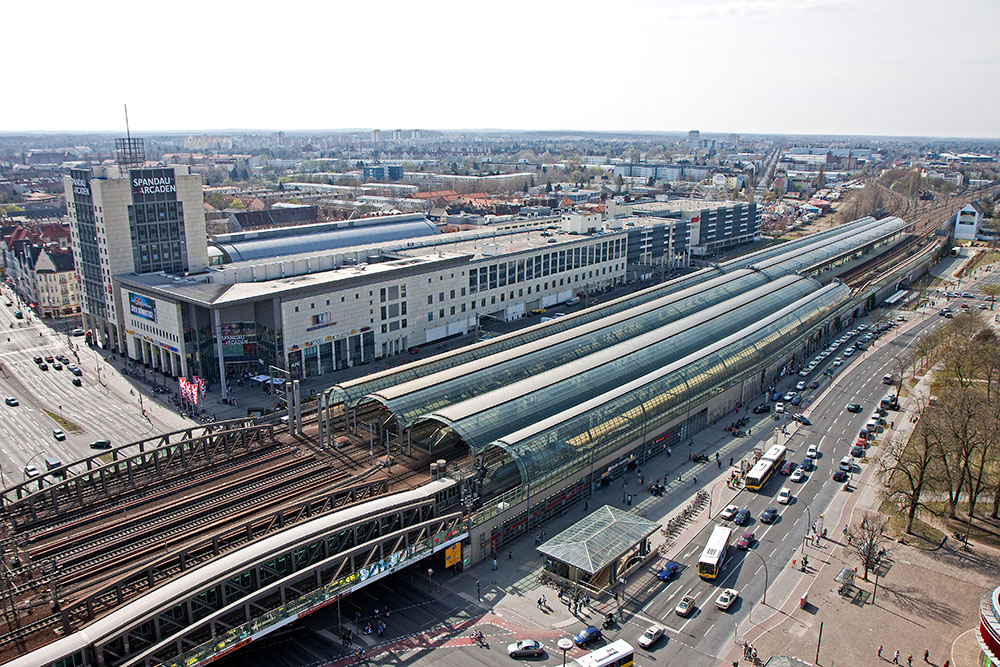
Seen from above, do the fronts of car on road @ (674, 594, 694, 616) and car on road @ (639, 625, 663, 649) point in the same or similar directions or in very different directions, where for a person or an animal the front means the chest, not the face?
same or similar directions

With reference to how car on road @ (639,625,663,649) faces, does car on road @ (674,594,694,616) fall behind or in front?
behind

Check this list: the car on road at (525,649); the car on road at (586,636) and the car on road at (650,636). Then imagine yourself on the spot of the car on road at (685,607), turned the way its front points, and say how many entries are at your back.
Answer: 0

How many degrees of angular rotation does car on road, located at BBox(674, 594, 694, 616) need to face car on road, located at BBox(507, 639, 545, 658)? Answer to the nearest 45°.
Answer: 0° — it already faces it

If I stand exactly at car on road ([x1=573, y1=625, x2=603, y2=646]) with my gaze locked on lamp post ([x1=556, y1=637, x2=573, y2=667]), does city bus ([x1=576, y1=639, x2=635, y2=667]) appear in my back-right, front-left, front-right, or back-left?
front-left

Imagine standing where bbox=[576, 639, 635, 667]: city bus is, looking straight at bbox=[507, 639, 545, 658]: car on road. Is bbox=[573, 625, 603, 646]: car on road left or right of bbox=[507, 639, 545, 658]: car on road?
right

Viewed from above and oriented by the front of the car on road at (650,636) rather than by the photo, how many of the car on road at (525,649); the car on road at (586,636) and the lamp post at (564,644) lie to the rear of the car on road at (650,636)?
0

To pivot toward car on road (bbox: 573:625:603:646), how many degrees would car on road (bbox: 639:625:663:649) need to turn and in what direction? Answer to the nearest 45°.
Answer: approximately 45° to its right

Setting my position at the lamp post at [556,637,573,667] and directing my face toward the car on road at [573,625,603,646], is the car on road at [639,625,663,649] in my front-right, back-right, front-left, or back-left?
front-right

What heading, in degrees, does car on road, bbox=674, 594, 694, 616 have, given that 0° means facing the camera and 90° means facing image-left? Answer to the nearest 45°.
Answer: approximately 45°

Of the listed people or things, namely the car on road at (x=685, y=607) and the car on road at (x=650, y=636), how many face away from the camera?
0

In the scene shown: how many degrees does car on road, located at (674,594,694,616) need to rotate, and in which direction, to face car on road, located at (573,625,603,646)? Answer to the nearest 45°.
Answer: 0° — it already faces it

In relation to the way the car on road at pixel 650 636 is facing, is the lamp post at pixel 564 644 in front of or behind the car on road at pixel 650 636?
in front

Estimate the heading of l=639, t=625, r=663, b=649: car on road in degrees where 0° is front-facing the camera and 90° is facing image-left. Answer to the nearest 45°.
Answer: approximately 45°

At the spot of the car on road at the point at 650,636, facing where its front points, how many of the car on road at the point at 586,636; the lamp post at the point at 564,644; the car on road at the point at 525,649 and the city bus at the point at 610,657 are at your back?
0
